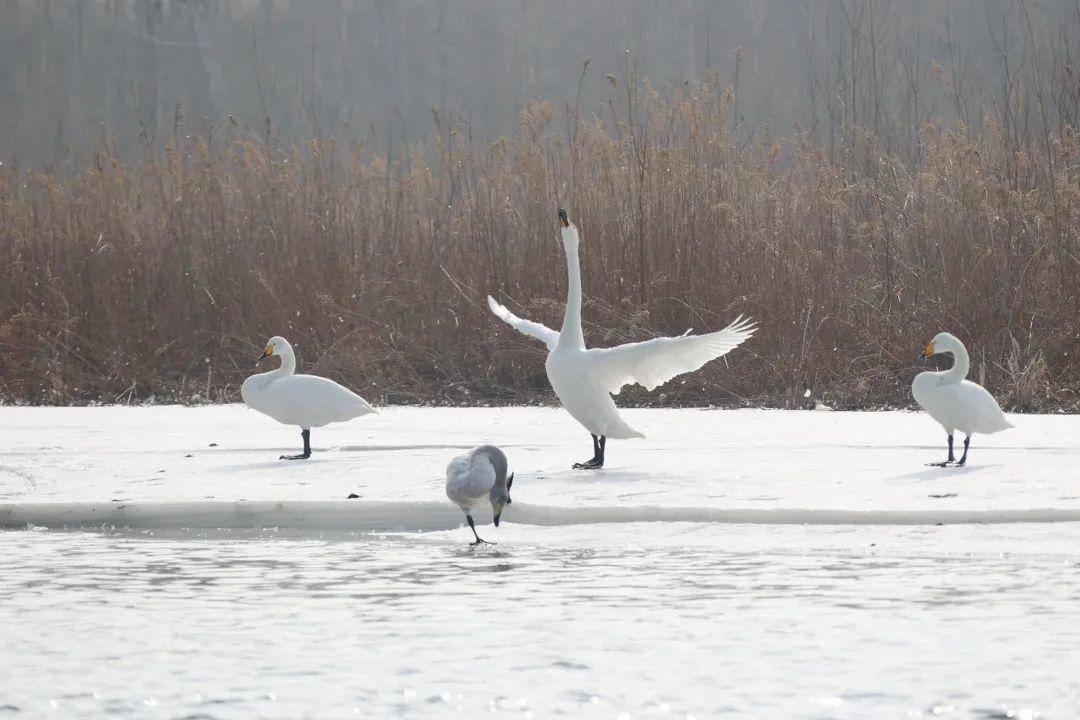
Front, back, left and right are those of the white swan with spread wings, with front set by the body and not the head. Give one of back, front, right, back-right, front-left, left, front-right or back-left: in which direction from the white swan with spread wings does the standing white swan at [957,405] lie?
back-left

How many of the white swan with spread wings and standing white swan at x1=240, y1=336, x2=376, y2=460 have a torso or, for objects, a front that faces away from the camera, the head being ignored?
0

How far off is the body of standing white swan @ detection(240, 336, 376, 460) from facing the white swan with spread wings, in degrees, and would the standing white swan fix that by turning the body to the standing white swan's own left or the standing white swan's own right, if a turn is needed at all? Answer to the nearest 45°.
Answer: approximately 180°

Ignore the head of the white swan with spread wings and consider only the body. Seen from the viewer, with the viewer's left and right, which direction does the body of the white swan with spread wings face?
facing the viewer and to the left of the viewer

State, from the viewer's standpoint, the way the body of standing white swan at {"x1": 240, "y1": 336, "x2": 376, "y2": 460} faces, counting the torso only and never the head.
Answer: to the viewer's left

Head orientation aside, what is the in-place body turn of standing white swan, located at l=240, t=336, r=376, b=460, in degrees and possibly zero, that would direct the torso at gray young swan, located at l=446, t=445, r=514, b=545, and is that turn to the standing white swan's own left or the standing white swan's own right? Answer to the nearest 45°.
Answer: approximately 90° to the standing white swan's own left
